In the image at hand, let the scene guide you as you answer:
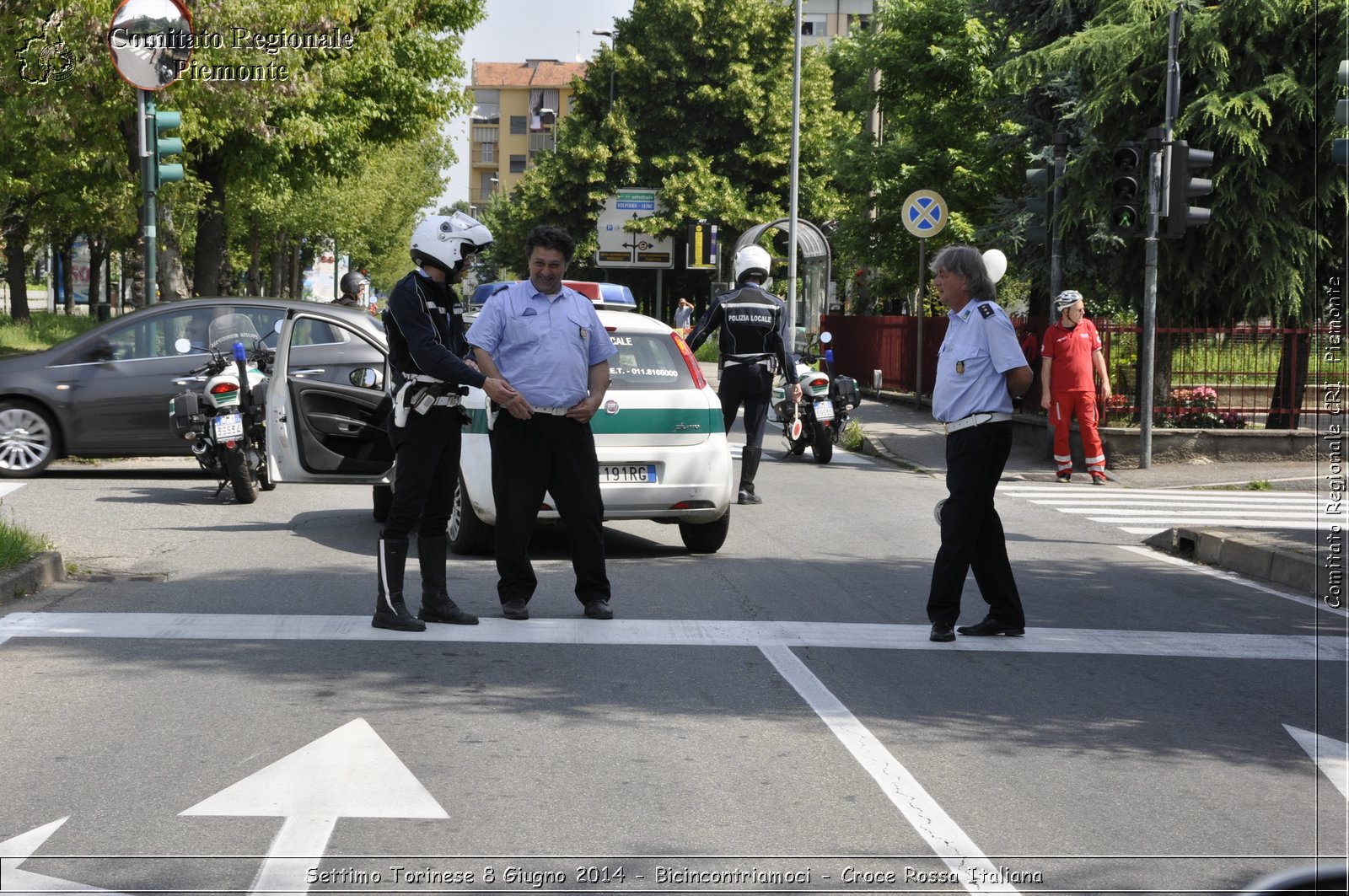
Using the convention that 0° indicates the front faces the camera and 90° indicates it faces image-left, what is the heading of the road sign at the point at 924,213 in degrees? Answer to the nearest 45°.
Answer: approximately 0°

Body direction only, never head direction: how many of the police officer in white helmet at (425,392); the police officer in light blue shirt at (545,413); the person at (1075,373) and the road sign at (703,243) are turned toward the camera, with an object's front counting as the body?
3

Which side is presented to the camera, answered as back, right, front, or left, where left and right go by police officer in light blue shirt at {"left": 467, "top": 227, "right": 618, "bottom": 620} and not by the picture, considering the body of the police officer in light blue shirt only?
front

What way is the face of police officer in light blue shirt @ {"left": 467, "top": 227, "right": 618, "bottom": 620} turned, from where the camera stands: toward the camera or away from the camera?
toward the camera

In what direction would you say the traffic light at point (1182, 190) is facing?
to the viewer's right

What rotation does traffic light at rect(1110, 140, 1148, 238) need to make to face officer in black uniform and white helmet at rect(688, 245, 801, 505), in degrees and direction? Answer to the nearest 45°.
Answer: approximately 45° to its right

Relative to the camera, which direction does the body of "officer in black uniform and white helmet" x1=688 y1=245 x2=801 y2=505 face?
away from the camera

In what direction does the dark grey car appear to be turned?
to the viewer's left

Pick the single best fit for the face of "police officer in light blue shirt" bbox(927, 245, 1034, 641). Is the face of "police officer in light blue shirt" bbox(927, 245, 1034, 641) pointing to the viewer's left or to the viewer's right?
to the viewer's left

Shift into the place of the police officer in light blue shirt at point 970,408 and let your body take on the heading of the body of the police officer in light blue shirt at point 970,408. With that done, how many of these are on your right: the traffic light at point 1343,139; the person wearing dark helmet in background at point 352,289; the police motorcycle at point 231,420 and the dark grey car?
3

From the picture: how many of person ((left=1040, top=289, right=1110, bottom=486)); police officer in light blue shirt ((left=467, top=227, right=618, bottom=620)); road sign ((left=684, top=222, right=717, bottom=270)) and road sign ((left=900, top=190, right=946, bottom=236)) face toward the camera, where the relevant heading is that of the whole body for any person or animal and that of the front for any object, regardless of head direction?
4

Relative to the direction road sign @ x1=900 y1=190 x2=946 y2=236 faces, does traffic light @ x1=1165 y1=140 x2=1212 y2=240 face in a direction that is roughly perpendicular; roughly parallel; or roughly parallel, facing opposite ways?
roughly perpendicular

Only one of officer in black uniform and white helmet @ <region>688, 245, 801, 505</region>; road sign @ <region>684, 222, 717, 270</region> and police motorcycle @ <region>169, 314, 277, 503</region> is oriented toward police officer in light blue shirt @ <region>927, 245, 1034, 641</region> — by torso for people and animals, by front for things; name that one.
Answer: the road sign

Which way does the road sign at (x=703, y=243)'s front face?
toward the camera

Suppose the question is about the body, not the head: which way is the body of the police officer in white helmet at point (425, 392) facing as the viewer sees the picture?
to the viewer's right

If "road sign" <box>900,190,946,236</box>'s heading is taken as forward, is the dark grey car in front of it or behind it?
in front

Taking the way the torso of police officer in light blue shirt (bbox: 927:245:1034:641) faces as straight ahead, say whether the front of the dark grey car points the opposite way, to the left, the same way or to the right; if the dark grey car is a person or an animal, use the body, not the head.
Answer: the same way

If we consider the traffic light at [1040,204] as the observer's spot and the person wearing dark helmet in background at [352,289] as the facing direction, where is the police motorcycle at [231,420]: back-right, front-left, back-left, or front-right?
front-left
